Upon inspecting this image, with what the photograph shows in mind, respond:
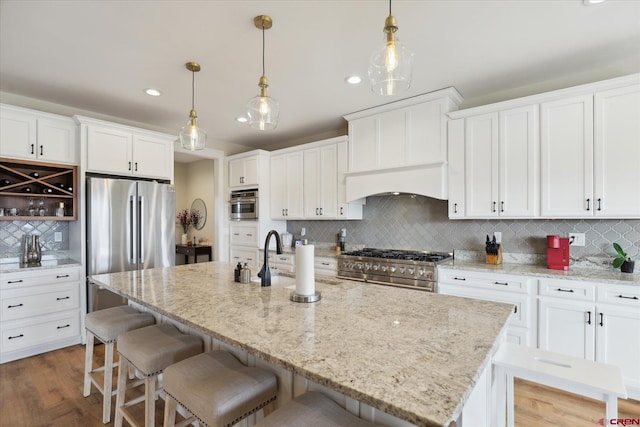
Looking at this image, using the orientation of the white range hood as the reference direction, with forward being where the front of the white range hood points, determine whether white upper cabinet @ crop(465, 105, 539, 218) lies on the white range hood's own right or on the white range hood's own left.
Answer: on the white range hood's own left

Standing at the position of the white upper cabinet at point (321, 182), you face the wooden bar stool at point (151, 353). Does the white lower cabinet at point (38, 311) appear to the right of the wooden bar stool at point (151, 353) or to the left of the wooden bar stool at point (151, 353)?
right

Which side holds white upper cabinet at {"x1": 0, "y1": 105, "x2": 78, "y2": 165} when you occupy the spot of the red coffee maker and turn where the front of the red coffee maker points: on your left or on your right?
on your right

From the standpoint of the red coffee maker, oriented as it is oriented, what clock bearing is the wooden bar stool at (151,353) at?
The wooden bar stool is roughly at 1 o'clock from the red coffee maker.

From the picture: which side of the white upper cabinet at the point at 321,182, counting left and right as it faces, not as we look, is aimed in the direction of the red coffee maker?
left

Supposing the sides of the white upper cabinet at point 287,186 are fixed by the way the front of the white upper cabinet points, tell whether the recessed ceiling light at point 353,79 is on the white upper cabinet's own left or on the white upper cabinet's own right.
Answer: on the white upper cabinet's own left

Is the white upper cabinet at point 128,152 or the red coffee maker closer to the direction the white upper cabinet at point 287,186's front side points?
the white upper cabinet

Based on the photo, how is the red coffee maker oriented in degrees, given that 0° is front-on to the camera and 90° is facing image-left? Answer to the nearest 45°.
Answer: approximately 0°

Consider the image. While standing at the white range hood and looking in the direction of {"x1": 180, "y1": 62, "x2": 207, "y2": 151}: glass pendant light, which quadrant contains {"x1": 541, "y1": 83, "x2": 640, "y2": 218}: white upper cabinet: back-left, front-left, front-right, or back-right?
back-left

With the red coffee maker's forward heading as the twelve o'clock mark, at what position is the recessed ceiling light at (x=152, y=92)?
The recessed ceiling light is roughly at 2 o'clock from the red coffee maker.
